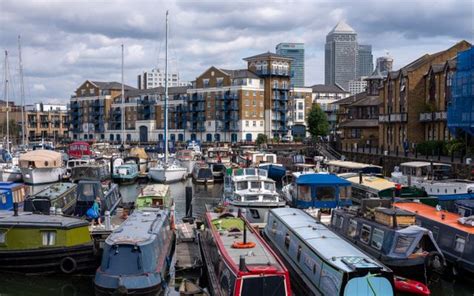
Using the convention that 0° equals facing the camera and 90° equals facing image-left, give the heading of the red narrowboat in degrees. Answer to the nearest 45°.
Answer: approximately 315°

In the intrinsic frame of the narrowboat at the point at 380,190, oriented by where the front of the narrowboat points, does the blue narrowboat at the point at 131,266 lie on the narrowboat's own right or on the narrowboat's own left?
on the narrowboat's own right

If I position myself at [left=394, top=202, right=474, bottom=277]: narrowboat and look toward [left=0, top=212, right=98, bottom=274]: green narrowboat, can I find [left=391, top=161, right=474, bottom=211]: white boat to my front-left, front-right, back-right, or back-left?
back-right

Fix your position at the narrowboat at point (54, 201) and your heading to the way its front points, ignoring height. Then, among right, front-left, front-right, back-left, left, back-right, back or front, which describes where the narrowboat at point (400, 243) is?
left

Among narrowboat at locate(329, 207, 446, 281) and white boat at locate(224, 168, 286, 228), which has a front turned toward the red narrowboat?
the white boat

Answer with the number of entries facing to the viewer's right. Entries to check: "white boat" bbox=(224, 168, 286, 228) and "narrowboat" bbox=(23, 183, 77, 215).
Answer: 0

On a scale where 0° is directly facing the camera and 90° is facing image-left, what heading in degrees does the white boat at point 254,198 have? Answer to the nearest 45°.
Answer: approximately 0°

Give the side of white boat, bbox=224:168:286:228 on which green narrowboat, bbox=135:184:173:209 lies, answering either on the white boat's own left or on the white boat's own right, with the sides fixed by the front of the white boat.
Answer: on the white boat's own right

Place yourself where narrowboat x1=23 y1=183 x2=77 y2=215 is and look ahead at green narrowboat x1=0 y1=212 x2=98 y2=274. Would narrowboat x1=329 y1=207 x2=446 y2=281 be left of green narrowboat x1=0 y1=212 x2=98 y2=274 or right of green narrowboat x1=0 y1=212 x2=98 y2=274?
left

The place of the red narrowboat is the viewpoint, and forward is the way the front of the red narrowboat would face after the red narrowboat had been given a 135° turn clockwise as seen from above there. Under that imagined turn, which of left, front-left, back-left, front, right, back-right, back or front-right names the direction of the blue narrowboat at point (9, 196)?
front-right

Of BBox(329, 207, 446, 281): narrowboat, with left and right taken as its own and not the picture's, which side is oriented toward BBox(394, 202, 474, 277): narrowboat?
left

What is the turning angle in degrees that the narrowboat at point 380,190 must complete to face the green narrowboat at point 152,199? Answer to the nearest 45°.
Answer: approximately 90° to its right
